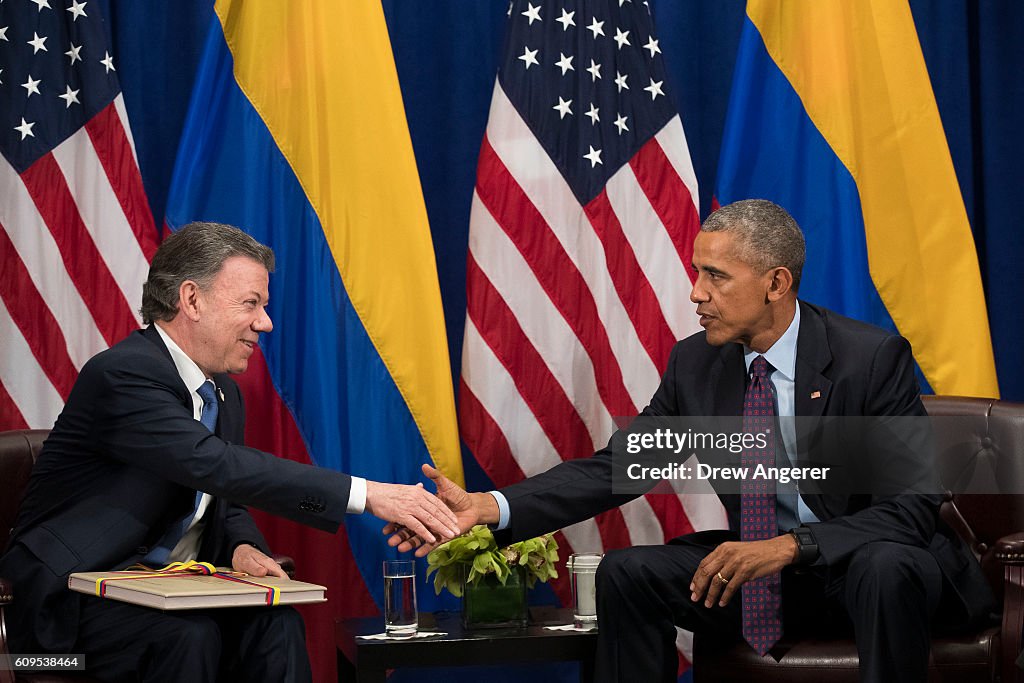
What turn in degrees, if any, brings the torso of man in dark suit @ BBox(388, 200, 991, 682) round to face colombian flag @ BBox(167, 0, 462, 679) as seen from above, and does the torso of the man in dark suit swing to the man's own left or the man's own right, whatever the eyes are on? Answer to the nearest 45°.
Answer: approximately 45° to the man's own right

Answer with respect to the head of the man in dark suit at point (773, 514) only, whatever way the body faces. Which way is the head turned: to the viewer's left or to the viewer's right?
to the viewer's left

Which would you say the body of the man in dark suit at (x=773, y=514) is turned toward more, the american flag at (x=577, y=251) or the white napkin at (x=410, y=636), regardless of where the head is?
the white napkin

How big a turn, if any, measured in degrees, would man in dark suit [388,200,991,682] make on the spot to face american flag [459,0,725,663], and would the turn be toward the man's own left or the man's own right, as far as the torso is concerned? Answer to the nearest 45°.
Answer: approximately 90° to the man's own right

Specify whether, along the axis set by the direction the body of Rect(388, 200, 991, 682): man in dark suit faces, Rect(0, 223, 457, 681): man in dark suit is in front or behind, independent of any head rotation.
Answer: in front

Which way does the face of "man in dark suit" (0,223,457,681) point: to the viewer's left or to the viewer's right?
to the viewer's right

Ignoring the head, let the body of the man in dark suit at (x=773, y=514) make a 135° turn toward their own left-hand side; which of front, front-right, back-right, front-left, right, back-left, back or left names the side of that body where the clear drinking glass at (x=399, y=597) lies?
back

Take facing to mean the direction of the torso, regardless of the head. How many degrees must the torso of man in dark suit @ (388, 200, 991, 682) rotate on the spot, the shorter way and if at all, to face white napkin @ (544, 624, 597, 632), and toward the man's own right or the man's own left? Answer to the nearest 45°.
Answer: approximately 45° to the man's own right

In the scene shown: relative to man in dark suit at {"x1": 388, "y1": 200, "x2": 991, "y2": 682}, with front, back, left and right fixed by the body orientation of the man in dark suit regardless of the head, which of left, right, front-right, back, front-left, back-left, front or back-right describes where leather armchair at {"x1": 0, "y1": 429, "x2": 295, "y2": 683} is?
front-right

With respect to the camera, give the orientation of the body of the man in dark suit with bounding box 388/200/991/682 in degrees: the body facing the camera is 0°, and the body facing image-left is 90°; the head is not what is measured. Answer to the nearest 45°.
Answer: approximately 45°
